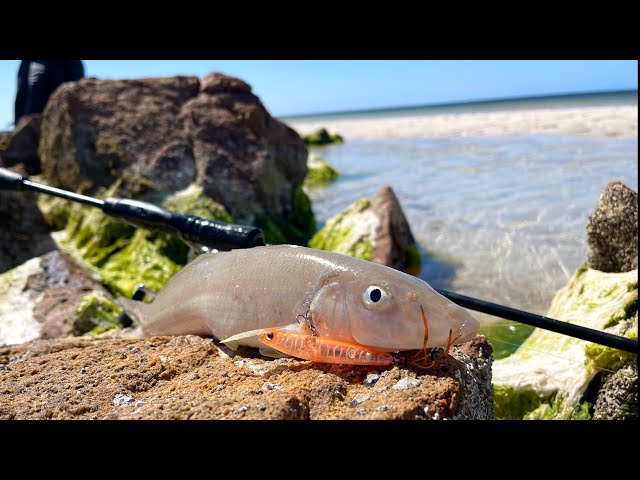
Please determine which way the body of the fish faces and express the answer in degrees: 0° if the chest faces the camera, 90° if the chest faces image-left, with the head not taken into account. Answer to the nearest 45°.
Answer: approximately 270°

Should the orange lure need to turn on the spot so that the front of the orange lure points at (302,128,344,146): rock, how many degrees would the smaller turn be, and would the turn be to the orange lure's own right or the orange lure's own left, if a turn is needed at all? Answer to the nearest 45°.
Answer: approximately 90° to the orange lure's own right

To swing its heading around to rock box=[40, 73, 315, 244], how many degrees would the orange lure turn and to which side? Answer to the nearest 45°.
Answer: approximately 90° to its right

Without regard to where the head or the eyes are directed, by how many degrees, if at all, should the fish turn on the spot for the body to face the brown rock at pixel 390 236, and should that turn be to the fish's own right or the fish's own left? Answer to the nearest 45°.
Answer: approximately 90° to the fish's own left

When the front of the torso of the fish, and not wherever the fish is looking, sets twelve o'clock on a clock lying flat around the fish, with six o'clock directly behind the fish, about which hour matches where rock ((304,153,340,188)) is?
The rock is roughly at 9 o'clock from the fish.

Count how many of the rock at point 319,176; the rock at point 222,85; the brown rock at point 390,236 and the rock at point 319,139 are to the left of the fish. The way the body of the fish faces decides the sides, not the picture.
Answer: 4

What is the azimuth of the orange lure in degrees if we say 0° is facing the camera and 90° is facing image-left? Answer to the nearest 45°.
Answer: approximately 90°
